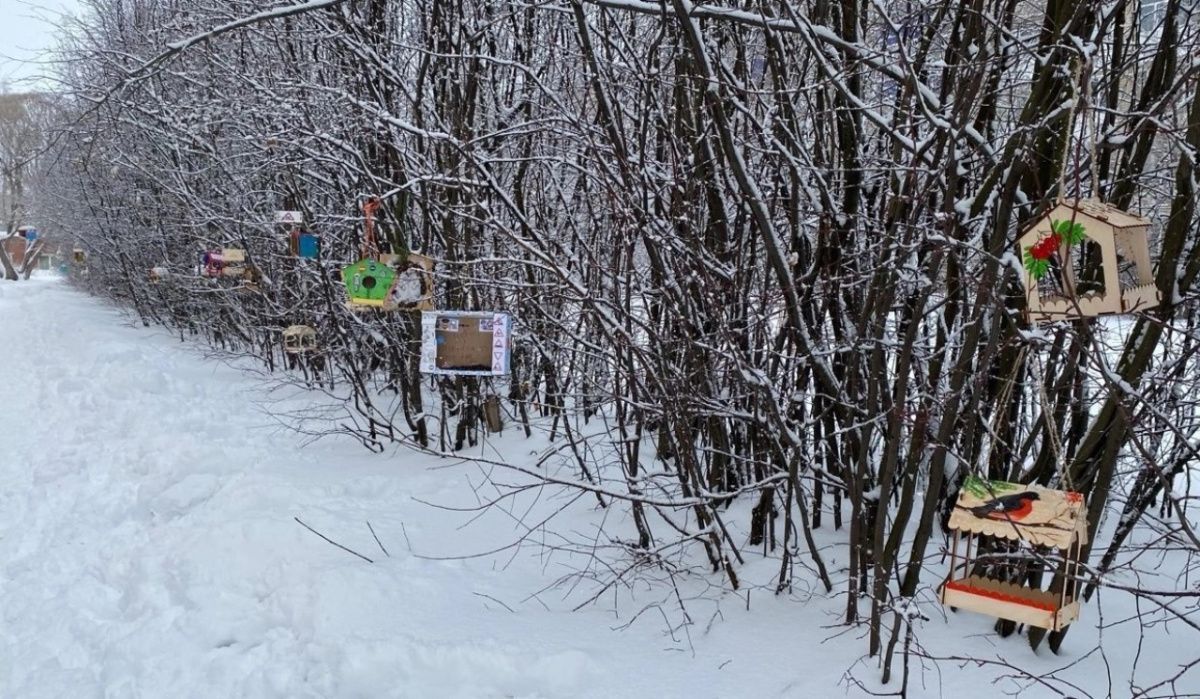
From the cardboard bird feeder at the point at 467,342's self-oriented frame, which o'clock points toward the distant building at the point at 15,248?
The distant building is roughly at 5 o'clock from the cardboard bird feeder.

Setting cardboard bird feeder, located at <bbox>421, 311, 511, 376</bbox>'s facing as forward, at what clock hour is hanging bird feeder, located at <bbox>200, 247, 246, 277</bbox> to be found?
The hanging bird feeder is roughly at 5 o'clock from the cardboard bird feeder.

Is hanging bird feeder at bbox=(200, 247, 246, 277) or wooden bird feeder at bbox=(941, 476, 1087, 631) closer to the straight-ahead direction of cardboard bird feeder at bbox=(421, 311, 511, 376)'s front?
the wooden bird feeder

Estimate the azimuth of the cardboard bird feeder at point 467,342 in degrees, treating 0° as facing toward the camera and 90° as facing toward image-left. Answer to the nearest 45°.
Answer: approximately 0°

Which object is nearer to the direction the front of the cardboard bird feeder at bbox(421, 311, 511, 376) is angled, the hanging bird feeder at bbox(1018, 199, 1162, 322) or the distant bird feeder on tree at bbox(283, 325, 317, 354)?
the hanging bird feeder

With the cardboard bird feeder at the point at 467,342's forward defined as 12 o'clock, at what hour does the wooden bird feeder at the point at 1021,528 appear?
The wooden bird feeder is roughly at 11 o'clock from the cardboard bird feeder.

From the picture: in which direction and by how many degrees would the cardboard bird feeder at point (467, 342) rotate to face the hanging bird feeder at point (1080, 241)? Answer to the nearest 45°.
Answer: approximately 45° to its left
